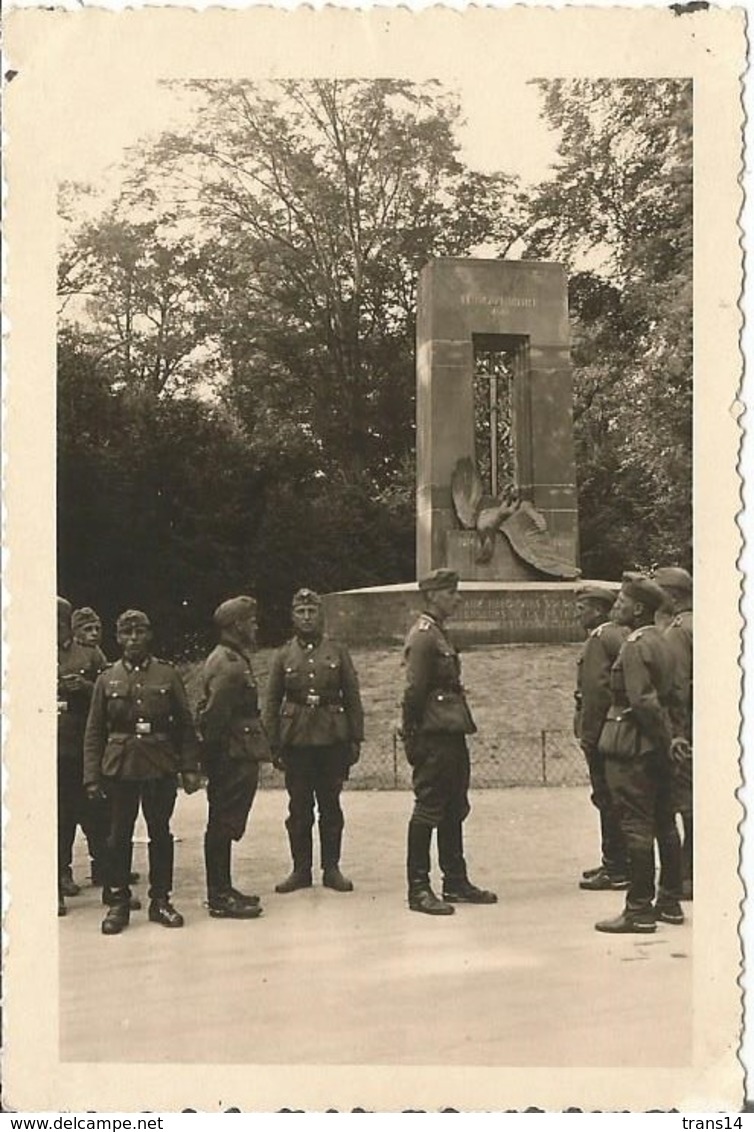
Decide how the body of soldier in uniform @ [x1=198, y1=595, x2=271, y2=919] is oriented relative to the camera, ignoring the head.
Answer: to the viewer's right

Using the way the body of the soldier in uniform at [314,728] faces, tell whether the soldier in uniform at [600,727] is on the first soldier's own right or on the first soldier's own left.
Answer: on the first soldier's own left

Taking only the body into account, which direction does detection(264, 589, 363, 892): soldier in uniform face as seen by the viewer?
toward the camera

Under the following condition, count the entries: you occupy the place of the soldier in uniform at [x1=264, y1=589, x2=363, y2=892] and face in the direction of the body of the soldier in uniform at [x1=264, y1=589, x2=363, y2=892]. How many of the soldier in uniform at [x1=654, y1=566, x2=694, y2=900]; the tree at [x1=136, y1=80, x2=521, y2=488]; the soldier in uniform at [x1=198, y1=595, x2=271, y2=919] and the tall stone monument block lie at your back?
2

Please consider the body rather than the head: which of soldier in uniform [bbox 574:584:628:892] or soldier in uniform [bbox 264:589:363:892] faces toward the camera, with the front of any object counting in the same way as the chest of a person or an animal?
soldier in uniform [bbox 264:589:363:892]

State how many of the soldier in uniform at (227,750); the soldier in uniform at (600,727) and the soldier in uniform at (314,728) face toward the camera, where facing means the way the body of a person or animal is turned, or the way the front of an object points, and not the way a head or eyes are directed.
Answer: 1

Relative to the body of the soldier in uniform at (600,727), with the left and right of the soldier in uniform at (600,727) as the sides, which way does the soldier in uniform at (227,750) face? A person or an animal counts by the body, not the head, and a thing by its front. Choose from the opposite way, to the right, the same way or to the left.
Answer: the opposite way

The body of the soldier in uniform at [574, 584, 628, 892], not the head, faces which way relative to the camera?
to the viewer's left

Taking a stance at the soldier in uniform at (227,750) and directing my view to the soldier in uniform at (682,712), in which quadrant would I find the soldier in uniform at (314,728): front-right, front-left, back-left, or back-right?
front-left

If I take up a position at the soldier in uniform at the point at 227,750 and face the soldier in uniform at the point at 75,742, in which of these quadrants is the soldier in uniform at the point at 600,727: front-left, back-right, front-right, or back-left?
back-right

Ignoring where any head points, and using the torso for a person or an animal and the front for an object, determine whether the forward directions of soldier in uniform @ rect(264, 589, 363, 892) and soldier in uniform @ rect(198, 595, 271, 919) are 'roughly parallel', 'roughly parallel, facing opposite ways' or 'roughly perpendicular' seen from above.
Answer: roughly perpendicular
